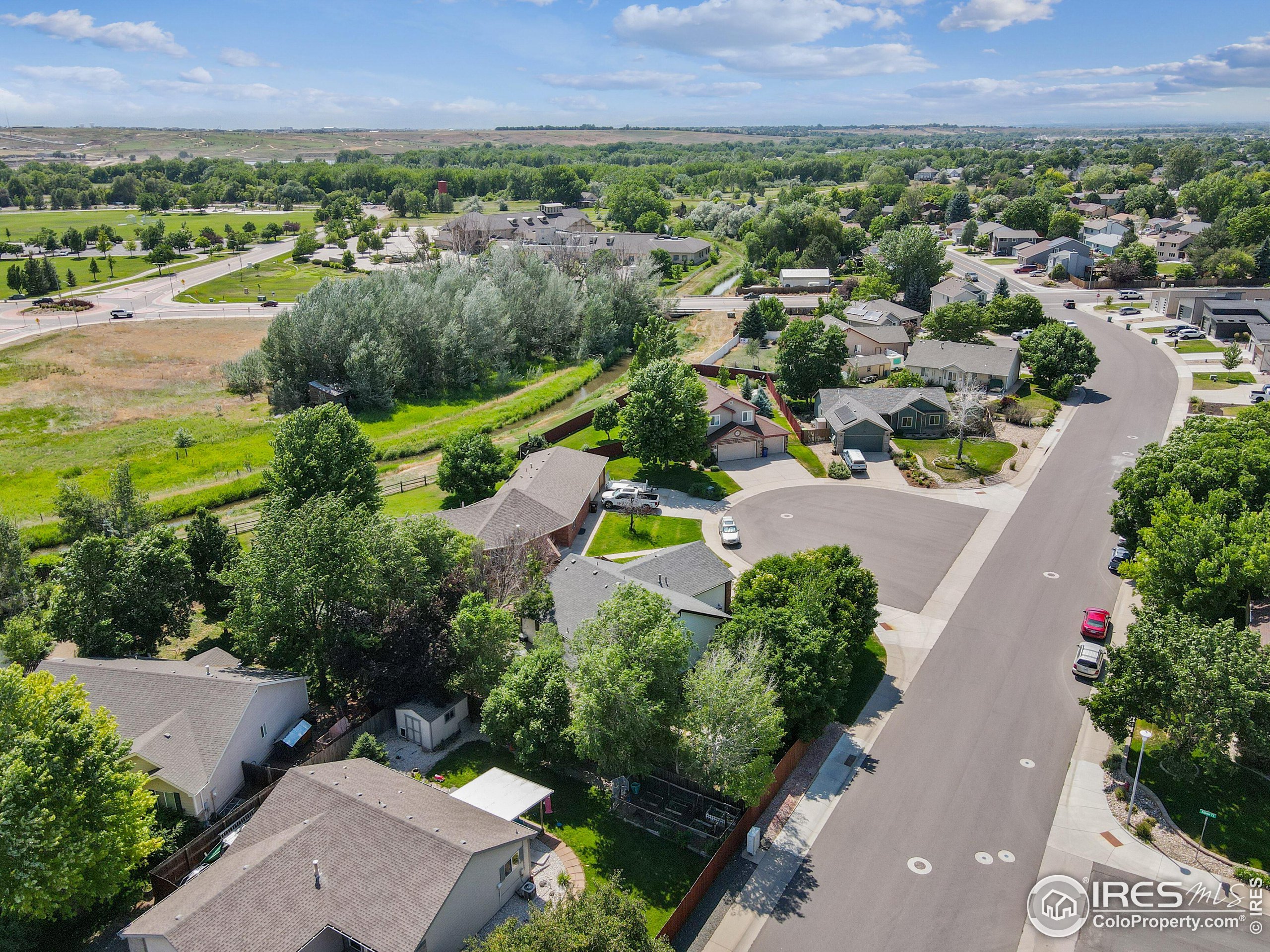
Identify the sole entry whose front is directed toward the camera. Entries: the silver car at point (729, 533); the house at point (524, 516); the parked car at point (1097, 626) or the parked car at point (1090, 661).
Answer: the silver car

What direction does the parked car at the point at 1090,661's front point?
away from the camera

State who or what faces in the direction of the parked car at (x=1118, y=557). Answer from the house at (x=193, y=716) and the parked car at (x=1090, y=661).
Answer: the parked car at (x=1090, y=661)

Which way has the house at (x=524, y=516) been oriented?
to the viewer's right

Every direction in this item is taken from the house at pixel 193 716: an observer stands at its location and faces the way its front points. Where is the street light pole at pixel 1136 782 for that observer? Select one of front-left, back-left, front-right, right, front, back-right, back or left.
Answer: left

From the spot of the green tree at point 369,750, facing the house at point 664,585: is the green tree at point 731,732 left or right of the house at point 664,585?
right

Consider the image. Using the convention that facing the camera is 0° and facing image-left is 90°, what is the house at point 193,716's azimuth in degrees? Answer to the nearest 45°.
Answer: approximately 45°

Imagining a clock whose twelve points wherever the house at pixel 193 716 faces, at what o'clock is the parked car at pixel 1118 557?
The parked car is roughly at 8 o'clock from the house.

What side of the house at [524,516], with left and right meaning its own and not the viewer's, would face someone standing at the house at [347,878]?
right

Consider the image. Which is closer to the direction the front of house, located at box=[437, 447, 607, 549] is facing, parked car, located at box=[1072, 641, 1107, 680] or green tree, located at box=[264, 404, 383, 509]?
the parked car

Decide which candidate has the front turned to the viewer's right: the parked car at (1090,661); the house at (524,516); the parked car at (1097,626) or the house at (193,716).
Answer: the house at (524,516)

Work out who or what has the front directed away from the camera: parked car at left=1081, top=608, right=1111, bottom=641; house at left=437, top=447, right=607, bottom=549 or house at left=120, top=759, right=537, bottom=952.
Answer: the parked car

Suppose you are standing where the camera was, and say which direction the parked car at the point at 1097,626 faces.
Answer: facing away from the viewer

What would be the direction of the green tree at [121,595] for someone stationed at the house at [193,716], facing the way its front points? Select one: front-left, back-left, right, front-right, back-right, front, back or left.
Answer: back-right

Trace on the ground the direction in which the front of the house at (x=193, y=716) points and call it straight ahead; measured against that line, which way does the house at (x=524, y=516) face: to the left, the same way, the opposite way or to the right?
to the left

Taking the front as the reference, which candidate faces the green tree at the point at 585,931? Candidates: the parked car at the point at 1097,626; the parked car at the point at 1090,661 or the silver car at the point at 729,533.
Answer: the silver car
